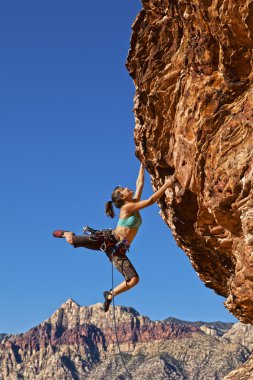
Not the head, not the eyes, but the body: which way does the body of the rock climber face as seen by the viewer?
to the viewer's right

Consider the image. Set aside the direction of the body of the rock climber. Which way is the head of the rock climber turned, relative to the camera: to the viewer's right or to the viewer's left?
to the viewer's right
